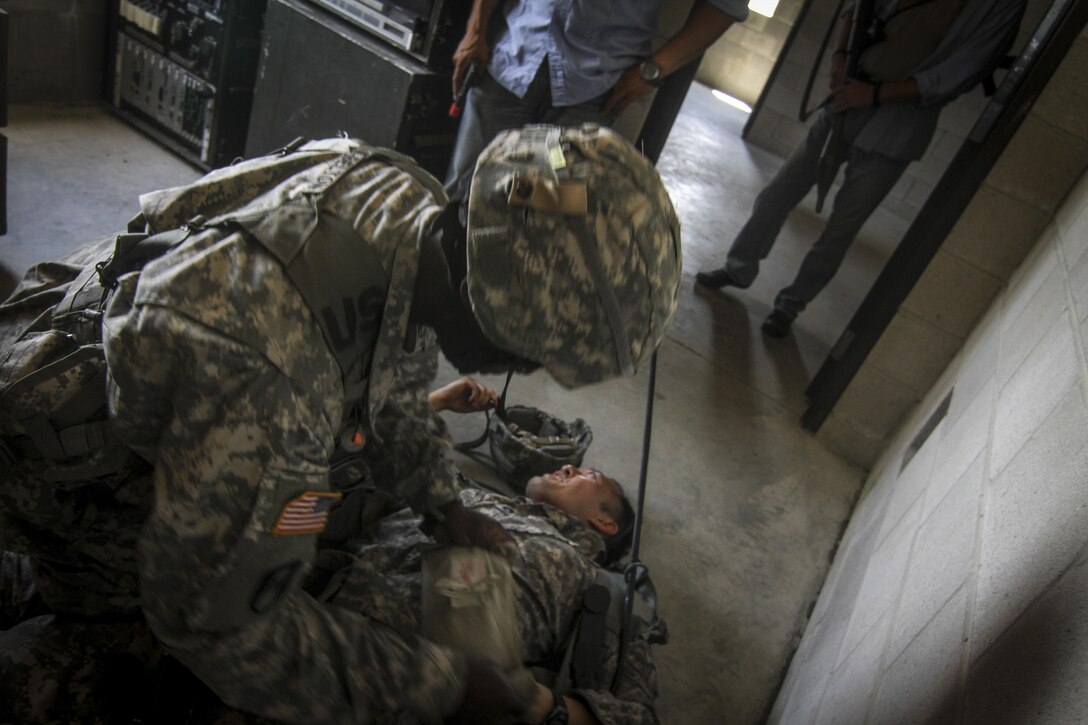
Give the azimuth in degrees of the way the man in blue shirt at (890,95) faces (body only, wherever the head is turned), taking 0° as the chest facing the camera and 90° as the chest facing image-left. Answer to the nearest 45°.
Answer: approximately 45°

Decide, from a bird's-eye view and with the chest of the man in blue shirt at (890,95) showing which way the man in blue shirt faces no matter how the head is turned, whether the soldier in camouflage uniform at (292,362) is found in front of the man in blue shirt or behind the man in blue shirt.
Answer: in front

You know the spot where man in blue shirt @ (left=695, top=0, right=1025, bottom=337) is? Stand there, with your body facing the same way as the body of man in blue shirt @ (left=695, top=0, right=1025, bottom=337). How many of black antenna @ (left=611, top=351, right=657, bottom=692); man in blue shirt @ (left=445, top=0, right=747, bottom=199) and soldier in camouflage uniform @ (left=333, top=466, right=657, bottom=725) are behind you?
0

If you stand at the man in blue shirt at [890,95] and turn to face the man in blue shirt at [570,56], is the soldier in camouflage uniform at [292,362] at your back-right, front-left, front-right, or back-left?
front-left

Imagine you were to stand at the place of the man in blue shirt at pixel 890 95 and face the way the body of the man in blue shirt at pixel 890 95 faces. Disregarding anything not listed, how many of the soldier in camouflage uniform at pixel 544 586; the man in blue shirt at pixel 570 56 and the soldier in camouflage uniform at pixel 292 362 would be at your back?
0

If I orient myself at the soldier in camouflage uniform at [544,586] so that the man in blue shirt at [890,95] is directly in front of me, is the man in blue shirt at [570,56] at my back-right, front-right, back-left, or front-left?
front-left

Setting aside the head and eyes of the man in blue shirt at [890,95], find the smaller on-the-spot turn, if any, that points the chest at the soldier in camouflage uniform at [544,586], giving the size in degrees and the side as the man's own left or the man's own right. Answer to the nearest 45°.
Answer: approximately 45° to the man's own left

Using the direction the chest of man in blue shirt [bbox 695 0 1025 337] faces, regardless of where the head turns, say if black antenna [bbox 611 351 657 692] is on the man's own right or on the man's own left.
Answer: on the man's own left

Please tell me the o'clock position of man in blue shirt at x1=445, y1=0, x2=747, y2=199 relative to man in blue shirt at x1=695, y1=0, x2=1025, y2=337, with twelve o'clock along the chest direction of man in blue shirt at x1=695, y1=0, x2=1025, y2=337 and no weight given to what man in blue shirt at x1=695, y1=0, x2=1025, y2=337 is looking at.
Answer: man in blue shirt at x1=445, y1=0, x2=747, y2=199 is roughly at 12 o'clock from man in blue shirt at x1=695, y1=0, x2=1025, y2=337.
